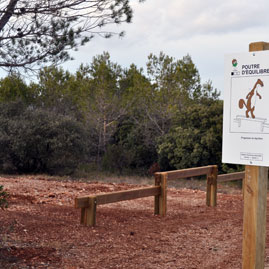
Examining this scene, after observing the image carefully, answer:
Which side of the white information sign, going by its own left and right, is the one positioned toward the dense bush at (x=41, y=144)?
right

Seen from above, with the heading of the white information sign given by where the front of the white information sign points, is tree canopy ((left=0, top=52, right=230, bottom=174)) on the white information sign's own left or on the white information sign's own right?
on the white information sign's own right

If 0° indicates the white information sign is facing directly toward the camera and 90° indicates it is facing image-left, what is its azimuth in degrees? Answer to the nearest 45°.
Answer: approximately 45°

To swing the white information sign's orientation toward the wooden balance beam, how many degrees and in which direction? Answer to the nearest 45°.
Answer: approximately 90° to its right

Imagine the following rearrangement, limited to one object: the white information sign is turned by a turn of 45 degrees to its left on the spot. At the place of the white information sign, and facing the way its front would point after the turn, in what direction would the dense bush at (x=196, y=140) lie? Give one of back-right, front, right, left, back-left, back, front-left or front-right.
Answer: back
